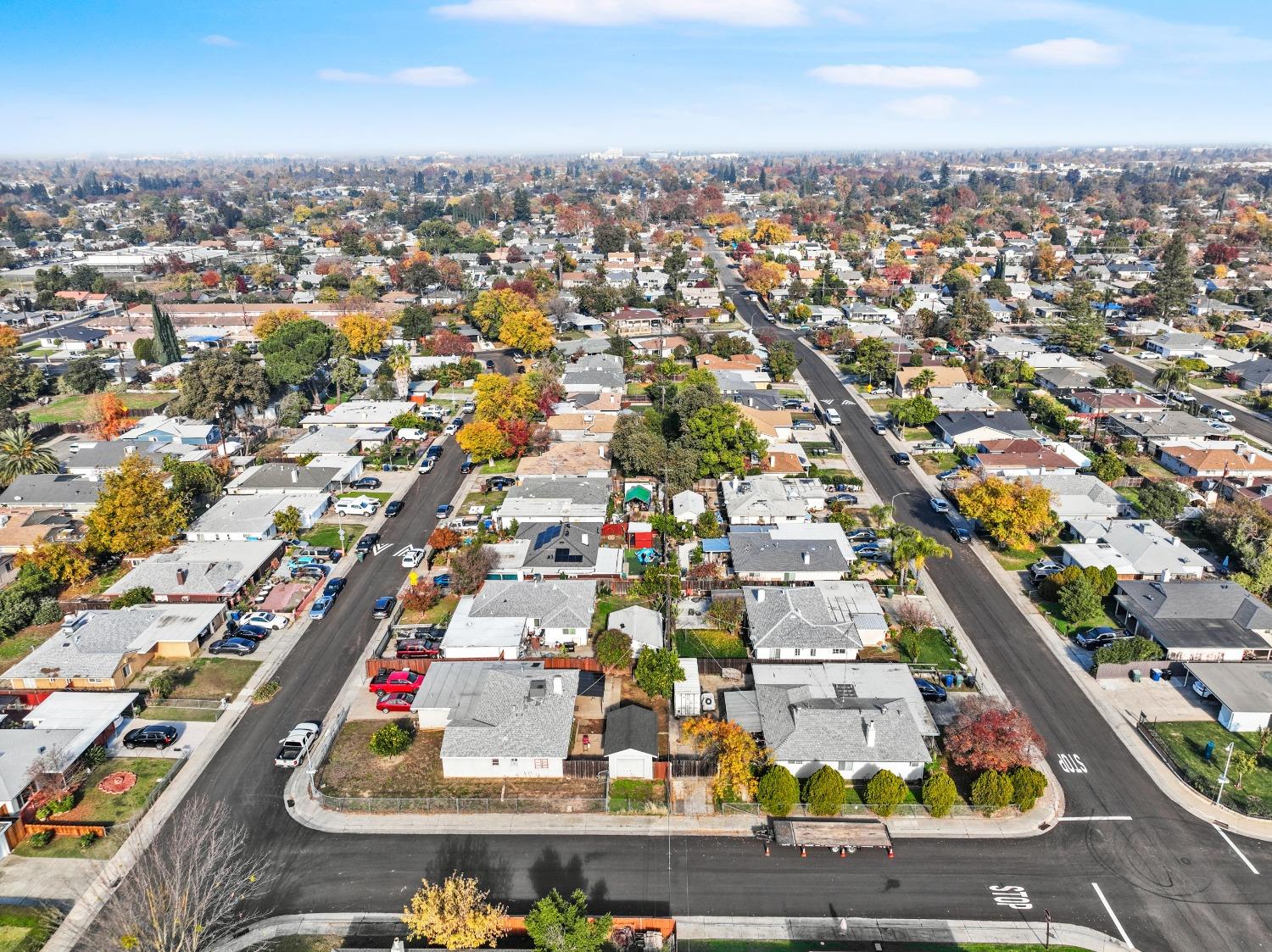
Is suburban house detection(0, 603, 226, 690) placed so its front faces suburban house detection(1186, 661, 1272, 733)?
yes

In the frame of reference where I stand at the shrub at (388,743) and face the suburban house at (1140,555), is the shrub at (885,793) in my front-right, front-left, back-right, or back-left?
front-right

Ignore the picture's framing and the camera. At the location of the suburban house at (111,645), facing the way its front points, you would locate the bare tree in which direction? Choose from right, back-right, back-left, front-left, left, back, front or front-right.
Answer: front-right

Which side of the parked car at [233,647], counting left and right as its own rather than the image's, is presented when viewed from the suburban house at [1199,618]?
back

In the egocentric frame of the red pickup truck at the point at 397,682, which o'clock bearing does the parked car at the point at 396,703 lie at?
The parked car is roughly at 3 o'clock from the red pickup truck.

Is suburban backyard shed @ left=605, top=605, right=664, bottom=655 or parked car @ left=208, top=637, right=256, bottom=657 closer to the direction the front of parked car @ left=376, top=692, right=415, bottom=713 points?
the suburban backyard shed

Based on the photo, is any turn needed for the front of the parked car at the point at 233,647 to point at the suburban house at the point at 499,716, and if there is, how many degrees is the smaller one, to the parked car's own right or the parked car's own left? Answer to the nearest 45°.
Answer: approximately 180°

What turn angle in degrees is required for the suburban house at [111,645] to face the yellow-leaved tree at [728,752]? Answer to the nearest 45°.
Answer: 0° — it already faces it

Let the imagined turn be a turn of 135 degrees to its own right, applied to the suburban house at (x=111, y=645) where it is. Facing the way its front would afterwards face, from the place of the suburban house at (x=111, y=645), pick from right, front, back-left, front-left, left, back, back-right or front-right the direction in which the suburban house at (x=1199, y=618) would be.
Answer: back-left

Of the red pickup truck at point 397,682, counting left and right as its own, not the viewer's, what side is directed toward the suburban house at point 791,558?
front

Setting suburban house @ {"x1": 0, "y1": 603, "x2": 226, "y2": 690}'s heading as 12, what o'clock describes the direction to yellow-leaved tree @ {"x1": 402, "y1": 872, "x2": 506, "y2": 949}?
The yellow-leaved tree is roughly at 1 o'clock from the suburban house.

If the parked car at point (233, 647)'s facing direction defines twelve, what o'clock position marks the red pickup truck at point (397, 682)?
The red pickup truck is roughly at 6 o'clock from the parked car.

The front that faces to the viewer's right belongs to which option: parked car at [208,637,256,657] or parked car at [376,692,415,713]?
parked car at [376,692,415,713]

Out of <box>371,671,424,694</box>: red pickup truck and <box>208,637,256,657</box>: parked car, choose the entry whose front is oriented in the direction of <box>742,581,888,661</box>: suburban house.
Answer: the red pickup truck

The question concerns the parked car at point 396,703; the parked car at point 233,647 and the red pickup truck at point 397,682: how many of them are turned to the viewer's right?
2

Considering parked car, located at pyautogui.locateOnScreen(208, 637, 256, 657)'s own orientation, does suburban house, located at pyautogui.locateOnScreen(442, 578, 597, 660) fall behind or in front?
behind

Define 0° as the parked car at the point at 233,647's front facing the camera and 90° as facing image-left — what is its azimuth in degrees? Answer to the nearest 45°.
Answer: approximately 135°

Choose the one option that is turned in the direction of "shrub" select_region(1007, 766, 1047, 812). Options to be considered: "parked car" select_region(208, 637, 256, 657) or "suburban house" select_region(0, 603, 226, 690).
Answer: the suburban house

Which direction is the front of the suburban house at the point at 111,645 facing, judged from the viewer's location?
facing the viewer and to the right of the viewer

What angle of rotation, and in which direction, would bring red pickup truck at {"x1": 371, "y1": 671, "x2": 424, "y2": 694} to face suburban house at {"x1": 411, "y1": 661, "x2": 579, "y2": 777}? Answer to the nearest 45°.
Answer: approximately 45° to its right

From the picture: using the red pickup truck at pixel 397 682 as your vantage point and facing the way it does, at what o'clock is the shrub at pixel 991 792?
The shrub is roughly at 1 o'clock from the red pickup truck.

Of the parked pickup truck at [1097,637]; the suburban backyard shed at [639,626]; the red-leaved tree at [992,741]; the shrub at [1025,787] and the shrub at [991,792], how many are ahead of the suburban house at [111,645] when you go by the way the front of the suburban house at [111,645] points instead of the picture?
5

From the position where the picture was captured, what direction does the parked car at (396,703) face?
facing to the right of the viewer
